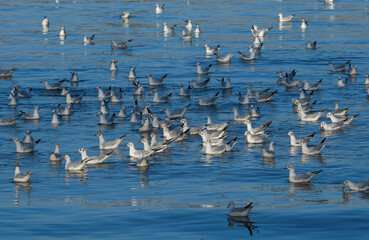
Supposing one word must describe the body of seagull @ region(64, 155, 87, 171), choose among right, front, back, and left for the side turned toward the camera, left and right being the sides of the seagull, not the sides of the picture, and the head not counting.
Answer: left

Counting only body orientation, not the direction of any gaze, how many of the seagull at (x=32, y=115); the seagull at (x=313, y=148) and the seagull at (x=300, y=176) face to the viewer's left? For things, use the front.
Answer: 2

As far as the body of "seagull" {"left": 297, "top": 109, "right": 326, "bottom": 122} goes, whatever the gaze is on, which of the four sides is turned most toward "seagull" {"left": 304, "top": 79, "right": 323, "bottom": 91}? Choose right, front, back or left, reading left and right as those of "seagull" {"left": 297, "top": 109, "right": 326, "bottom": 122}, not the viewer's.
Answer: right

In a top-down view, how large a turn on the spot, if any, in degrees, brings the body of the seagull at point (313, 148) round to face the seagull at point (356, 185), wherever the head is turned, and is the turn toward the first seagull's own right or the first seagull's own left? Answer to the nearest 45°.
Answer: approximately 90° to the first seagull's own left

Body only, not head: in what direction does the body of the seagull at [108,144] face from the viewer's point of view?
to the viewer's left

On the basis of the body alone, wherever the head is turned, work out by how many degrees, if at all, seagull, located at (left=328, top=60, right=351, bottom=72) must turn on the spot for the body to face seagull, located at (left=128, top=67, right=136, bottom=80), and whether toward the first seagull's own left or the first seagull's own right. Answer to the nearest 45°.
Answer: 0° — it already faces it

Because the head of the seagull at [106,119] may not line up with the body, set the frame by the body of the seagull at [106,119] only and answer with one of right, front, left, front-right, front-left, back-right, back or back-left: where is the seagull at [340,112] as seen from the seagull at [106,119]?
back

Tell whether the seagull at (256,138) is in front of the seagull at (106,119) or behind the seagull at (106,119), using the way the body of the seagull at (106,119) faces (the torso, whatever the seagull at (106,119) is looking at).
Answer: behind

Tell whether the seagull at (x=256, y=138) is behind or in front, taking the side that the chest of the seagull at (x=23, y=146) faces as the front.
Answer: behind

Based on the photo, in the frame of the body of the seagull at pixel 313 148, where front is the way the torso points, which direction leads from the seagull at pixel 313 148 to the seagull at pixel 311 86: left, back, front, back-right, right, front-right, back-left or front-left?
right
